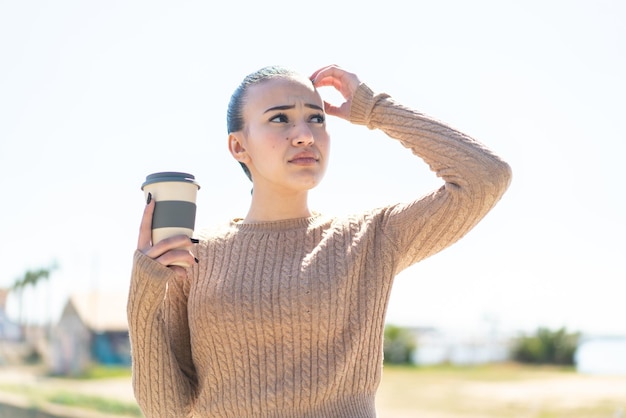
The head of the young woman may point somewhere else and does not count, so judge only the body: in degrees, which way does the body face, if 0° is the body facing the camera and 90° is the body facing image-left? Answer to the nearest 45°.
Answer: approximately 0°

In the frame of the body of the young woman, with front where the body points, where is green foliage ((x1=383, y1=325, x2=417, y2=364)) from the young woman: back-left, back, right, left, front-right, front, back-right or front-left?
back

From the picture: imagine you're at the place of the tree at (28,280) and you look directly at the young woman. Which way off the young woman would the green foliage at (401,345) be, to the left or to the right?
left

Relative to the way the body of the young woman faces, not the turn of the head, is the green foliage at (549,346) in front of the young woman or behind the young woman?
behind

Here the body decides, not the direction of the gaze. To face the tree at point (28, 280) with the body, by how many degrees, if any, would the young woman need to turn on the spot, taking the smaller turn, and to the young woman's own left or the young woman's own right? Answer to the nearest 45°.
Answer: approximately 180°
